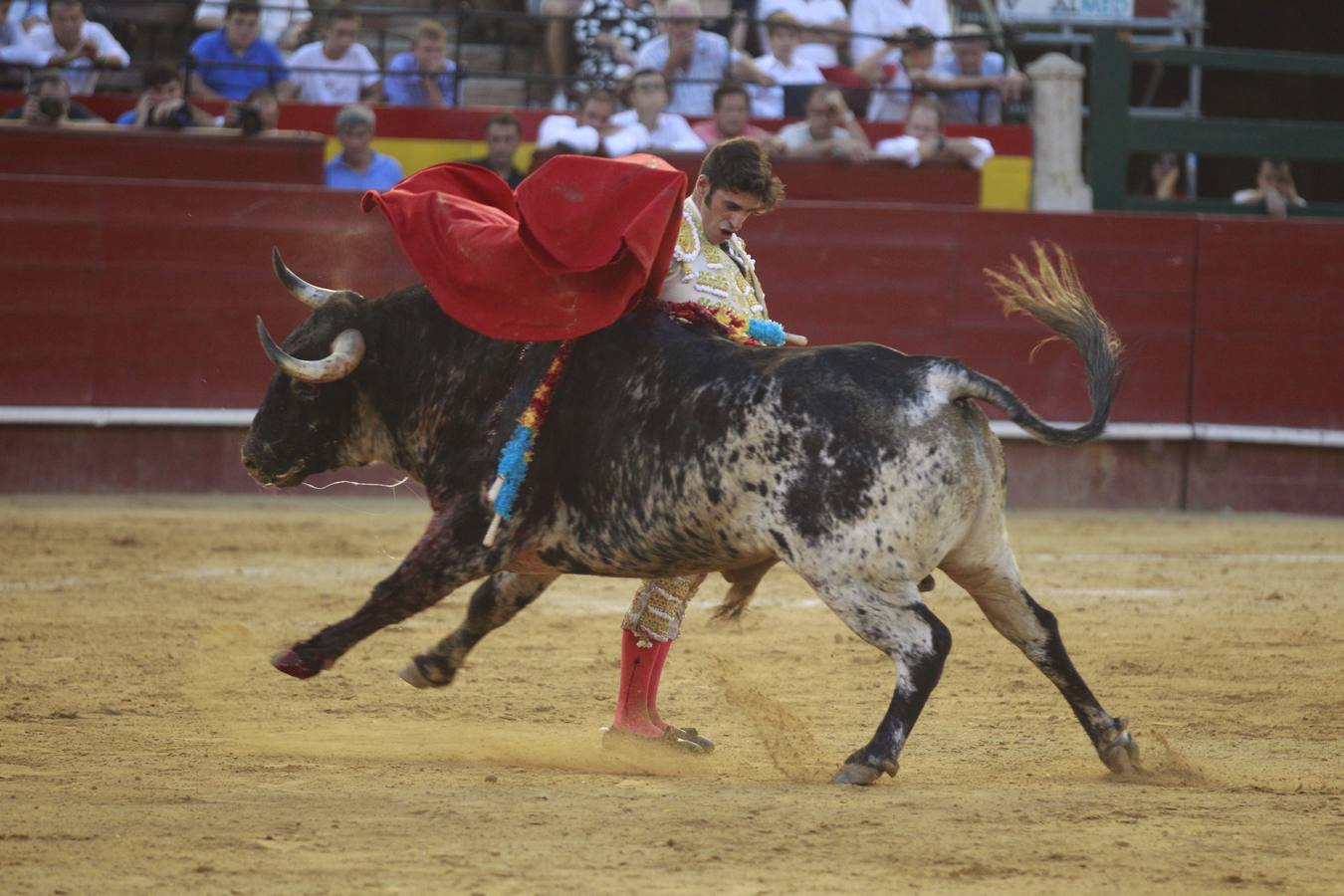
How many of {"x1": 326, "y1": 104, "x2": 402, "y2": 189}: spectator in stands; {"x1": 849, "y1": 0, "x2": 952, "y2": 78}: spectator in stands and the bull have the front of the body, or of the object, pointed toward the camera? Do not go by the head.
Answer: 2

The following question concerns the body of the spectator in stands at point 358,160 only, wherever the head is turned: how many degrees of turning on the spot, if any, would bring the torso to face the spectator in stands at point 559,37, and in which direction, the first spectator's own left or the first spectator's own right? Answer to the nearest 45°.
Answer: approximately 135° to the first spectator's own left

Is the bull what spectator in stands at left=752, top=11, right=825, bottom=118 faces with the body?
yes

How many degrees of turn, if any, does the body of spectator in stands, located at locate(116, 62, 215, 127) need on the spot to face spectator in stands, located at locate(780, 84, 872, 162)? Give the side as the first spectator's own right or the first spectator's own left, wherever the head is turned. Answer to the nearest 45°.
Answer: approximately 90° to the first spectator's own left

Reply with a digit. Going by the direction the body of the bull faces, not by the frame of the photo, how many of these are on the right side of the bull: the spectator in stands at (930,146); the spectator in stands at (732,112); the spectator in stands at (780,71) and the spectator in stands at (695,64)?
4

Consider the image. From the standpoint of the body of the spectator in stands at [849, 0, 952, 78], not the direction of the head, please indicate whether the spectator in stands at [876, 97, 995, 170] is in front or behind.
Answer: in front

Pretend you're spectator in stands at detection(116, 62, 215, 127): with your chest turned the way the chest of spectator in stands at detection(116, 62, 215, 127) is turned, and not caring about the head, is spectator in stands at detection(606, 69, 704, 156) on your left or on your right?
on your left

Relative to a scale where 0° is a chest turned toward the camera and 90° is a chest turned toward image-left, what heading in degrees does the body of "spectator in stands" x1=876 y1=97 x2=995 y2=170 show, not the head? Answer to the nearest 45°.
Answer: approximately 0°

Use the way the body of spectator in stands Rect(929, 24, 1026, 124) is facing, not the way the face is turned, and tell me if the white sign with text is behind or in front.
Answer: behind

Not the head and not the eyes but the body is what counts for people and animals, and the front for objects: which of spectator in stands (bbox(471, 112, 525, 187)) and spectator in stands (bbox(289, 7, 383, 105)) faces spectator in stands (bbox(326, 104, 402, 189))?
spectator in stands (bbox(289, 7, 383, 105))
